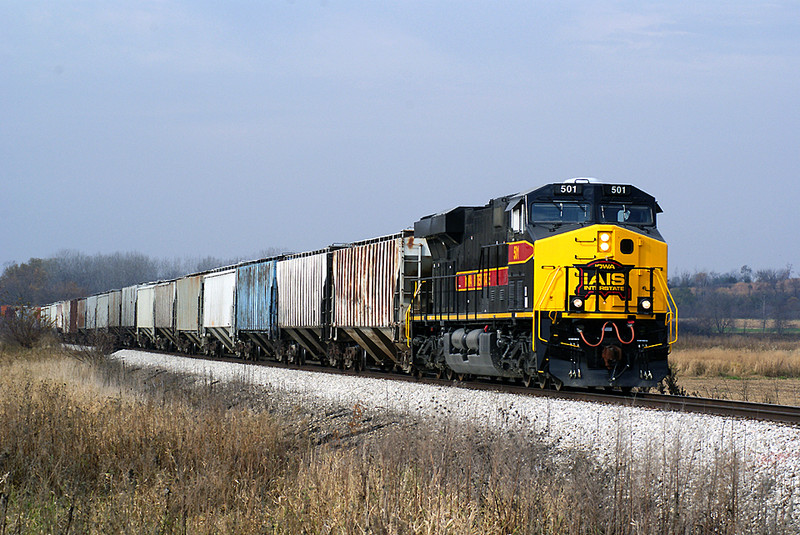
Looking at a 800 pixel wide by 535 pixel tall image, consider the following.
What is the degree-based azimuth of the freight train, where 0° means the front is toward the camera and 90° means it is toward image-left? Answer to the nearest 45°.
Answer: approximately 315°
